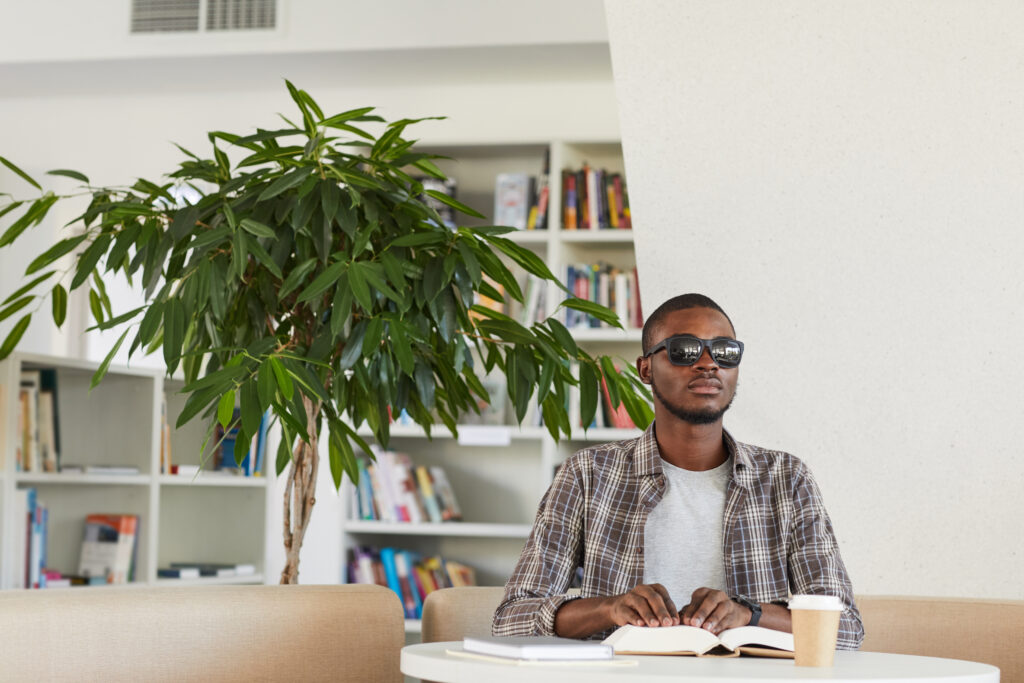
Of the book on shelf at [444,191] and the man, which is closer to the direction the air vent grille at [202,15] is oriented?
the man

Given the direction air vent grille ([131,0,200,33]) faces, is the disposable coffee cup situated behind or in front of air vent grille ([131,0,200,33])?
in front

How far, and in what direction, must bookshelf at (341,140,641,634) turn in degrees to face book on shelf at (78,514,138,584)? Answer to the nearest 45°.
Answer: approximately 45° to its right

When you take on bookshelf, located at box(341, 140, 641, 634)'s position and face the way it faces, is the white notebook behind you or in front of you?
in front

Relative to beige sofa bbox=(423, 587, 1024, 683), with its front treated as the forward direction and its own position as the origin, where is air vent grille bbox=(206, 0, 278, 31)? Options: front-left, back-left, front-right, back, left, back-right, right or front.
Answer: back-right

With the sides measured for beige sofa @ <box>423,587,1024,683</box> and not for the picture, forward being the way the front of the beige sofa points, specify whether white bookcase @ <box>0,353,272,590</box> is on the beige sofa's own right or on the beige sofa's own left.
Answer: on the beige sofa's own right

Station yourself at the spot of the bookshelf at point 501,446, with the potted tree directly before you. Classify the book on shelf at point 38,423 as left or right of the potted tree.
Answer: right

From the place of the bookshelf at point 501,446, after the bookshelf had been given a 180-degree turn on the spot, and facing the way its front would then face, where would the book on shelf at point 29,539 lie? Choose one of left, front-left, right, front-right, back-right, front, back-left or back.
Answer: back-left

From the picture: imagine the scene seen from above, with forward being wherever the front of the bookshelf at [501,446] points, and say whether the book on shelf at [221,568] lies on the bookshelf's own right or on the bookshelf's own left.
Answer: on the bookshelf's own right

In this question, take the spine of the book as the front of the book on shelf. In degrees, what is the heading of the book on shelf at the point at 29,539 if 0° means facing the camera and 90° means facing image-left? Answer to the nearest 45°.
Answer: approximately 0°

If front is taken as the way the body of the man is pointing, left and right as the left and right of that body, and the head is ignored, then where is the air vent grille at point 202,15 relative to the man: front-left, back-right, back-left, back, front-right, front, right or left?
back-right
